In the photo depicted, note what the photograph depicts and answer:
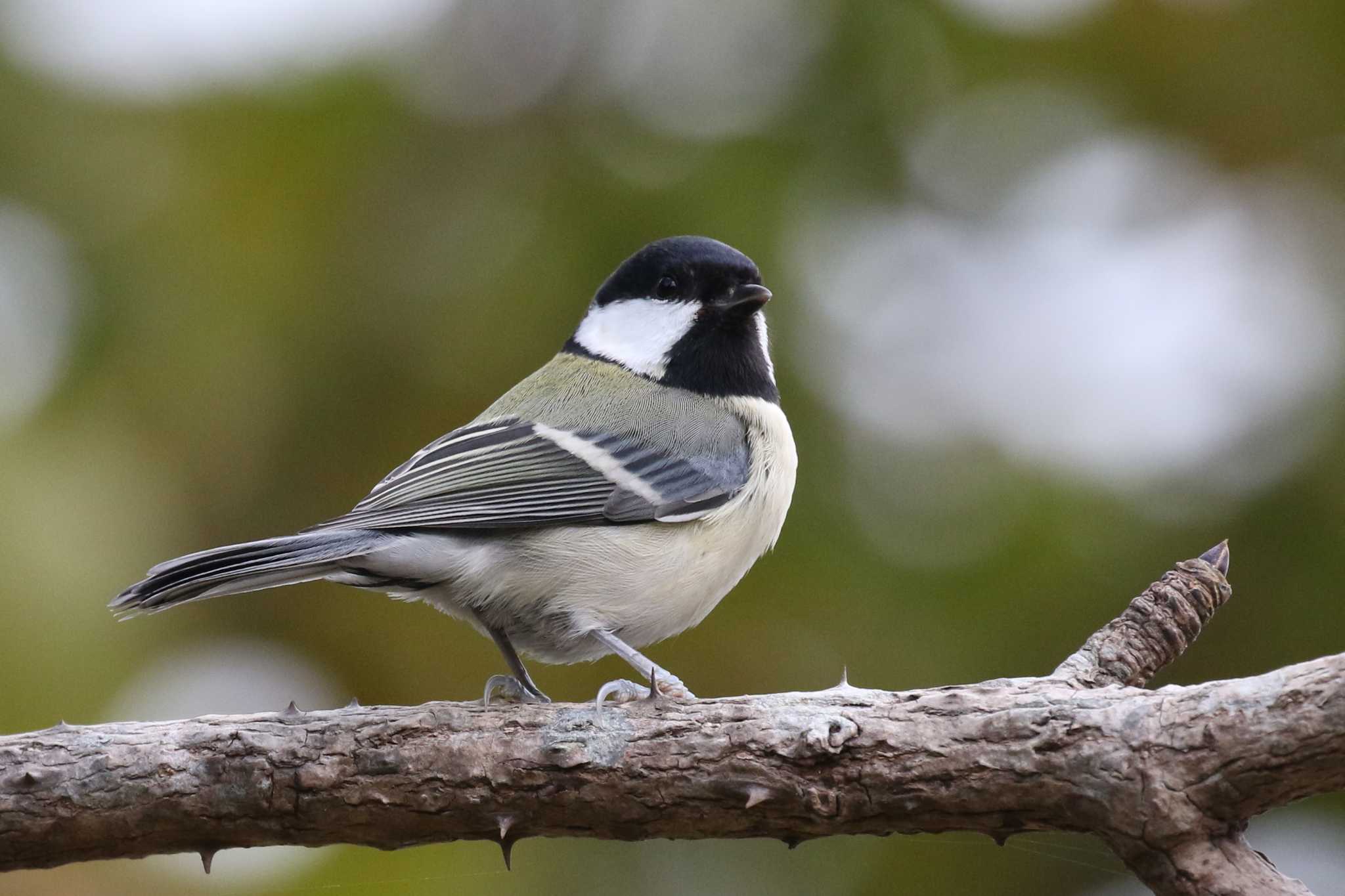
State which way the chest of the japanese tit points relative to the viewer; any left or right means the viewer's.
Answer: facing to the right of the viewer
